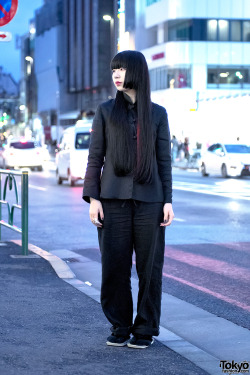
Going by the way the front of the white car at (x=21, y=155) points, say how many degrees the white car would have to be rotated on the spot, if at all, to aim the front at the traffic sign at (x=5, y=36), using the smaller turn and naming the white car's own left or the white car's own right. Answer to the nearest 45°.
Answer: approximately 180°

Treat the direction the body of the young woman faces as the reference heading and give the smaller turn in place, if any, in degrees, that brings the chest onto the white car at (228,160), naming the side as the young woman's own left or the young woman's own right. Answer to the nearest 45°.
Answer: approximately 180°

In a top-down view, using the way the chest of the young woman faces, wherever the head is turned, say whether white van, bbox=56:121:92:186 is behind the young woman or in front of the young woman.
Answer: behind

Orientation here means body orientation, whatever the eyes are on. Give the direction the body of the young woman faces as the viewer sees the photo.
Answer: toward the camera

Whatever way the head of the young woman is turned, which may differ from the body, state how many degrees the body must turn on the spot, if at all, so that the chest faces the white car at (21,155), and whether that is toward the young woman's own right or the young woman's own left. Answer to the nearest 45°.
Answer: approximately 180°
